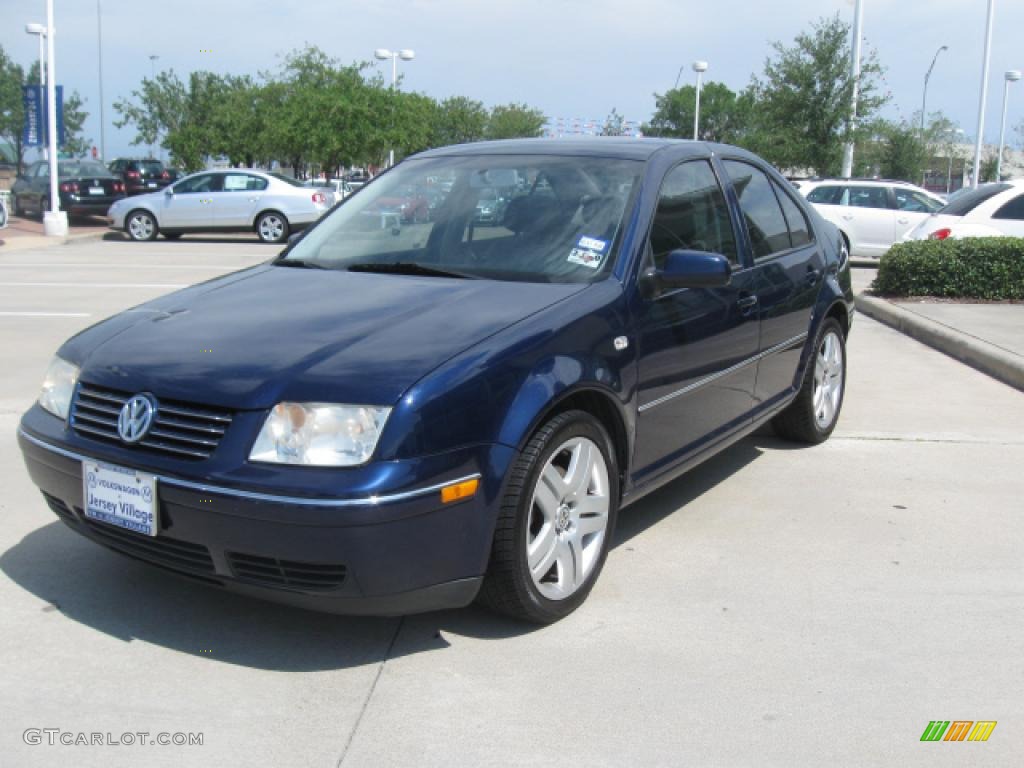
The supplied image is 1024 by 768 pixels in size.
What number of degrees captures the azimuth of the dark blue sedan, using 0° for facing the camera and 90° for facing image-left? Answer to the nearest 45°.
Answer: approximately 45°

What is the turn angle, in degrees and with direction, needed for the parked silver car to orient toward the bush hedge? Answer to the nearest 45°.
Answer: approximately 135° to its left

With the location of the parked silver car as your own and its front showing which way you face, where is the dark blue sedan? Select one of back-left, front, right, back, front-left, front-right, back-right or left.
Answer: left

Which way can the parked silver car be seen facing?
to the viewer's left

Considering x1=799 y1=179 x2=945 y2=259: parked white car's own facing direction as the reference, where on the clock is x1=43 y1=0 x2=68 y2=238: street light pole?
The street light pole is roughly at 6 o'clock from the parked white car.

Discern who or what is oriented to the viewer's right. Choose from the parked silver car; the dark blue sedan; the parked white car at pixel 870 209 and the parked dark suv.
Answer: the parked white car

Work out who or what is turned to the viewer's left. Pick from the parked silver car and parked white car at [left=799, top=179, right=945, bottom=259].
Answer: the parked silver car

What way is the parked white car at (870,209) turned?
to the viewer's right

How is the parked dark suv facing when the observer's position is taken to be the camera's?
facing away from the viewer and to the left of the viewer

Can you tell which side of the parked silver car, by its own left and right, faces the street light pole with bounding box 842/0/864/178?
back

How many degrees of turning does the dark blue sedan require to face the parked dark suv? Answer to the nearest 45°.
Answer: approximately 135° to its right
